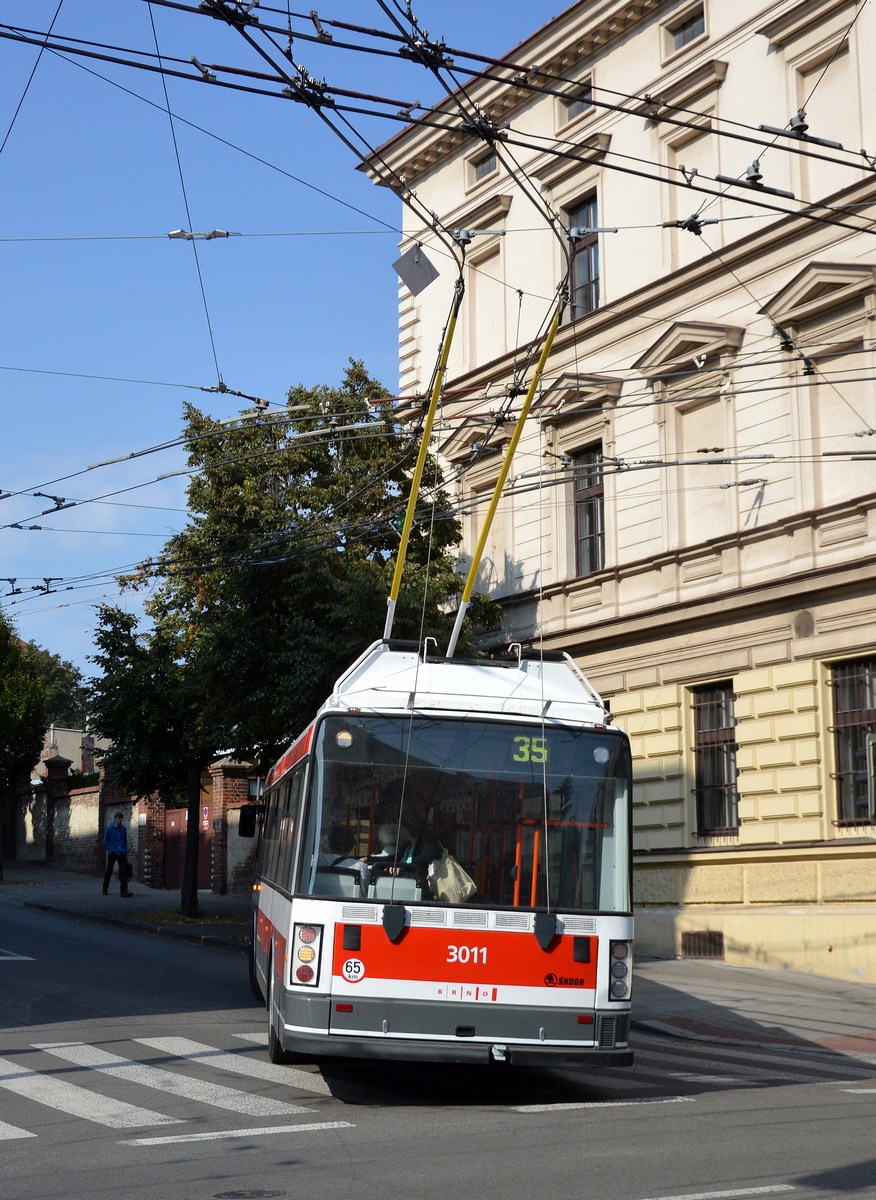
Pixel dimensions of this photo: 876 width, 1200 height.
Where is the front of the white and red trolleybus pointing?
away from the camera

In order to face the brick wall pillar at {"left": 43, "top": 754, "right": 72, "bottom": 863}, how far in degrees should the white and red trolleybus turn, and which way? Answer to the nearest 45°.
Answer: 0° — it already faces it

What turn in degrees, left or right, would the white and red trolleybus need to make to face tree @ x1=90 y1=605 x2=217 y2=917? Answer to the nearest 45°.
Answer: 0° — it already faces it

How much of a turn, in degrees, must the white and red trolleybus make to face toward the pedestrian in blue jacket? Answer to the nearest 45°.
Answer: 0° — it already faces them

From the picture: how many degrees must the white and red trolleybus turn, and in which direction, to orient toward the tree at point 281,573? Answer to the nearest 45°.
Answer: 0° — it already faces it

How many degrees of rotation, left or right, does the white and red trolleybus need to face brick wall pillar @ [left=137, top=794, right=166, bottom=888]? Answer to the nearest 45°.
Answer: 0° — it already faces it
